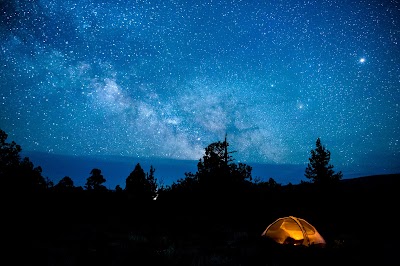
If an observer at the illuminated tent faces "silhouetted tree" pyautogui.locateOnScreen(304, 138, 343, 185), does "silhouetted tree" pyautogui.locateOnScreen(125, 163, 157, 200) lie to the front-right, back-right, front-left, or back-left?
front-left

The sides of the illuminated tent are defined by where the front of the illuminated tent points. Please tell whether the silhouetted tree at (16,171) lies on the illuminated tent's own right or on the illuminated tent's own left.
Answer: on the illuminated tent's own right

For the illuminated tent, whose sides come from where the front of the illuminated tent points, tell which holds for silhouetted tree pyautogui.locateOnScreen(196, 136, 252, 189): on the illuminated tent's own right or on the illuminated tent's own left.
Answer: on the illuminated tent's own right

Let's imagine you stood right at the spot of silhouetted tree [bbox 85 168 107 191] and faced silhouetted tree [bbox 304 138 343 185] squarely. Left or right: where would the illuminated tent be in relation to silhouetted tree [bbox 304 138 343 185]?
right

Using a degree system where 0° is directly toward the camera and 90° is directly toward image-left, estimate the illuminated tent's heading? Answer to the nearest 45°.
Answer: approximately 45°

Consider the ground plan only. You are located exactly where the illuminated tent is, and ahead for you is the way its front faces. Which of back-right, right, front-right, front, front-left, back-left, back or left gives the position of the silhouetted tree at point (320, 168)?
back-right
